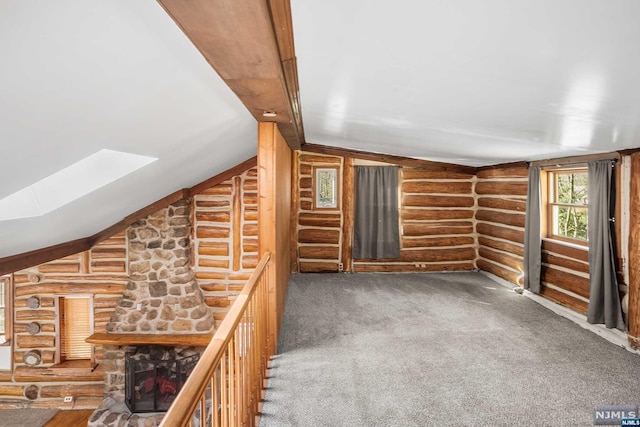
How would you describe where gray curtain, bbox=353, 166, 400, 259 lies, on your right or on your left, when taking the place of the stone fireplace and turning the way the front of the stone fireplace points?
on your left

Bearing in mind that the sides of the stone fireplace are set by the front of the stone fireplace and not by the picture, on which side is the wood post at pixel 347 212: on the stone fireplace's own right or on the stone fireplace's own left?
on the stone fireplace's own left

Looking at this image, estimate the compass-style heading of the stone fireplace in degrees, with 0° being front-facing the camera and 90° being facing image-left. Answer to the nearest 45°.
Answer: approximately 0°

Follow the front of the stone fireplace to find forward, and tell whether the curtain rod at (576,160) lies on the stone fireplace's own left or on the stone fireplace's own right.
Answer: on the stone fireplace's own left

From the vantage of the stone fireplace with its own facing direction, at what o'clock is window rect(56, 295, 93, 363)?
The window is roughly at 4 o'clock from the stone fireplace.

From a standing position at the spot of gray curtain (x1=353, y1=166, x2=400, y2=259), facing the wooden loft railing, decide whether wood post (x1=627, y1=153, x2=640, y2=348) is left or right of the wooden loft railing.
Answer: left

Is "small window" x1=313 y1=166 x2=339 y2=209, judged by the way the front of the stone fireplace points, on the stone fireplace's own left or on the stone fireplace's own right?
on the stone fireplace's own left
